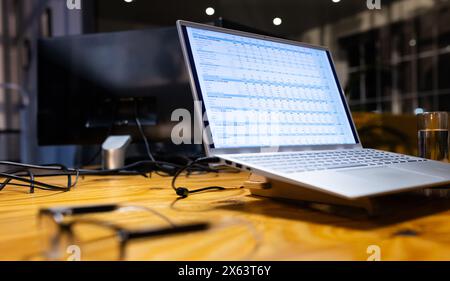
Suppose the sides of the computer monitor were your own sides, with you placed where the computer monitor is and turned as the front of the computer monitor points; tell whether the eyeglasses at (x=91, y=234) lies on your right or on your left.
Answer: on your right

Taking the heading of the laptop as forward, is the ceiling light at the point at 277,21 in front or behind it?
behind
